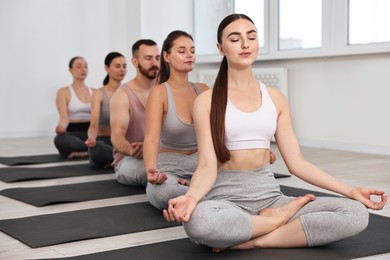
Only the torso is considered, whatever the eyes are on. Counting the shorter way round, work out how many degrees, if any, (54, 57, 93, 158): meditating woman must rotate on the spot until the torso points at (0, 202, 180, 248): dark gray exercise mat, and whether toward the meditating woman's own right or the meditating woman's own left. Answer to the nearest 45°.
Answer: approximately 45° to the meditating woman's own right

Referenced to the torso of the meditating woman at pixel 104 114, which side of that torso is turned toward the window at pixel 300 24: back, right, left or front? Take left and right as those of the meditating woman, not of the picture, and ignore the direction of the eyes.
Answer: left

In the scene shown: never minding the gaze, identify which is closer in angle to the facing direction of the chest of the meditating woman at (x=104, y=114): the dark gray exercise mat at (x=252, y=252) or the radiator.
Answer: the dark gray exercise mat

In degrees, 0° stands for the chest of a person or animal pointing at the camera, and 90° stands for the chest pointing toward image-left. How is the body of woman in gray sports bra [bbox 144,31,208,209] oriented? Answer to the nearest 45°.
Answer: approximately 315°

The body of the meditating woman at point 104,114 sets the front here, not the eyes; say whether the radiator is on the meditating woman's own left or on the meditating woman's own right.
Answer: on the meditating woman's own left
